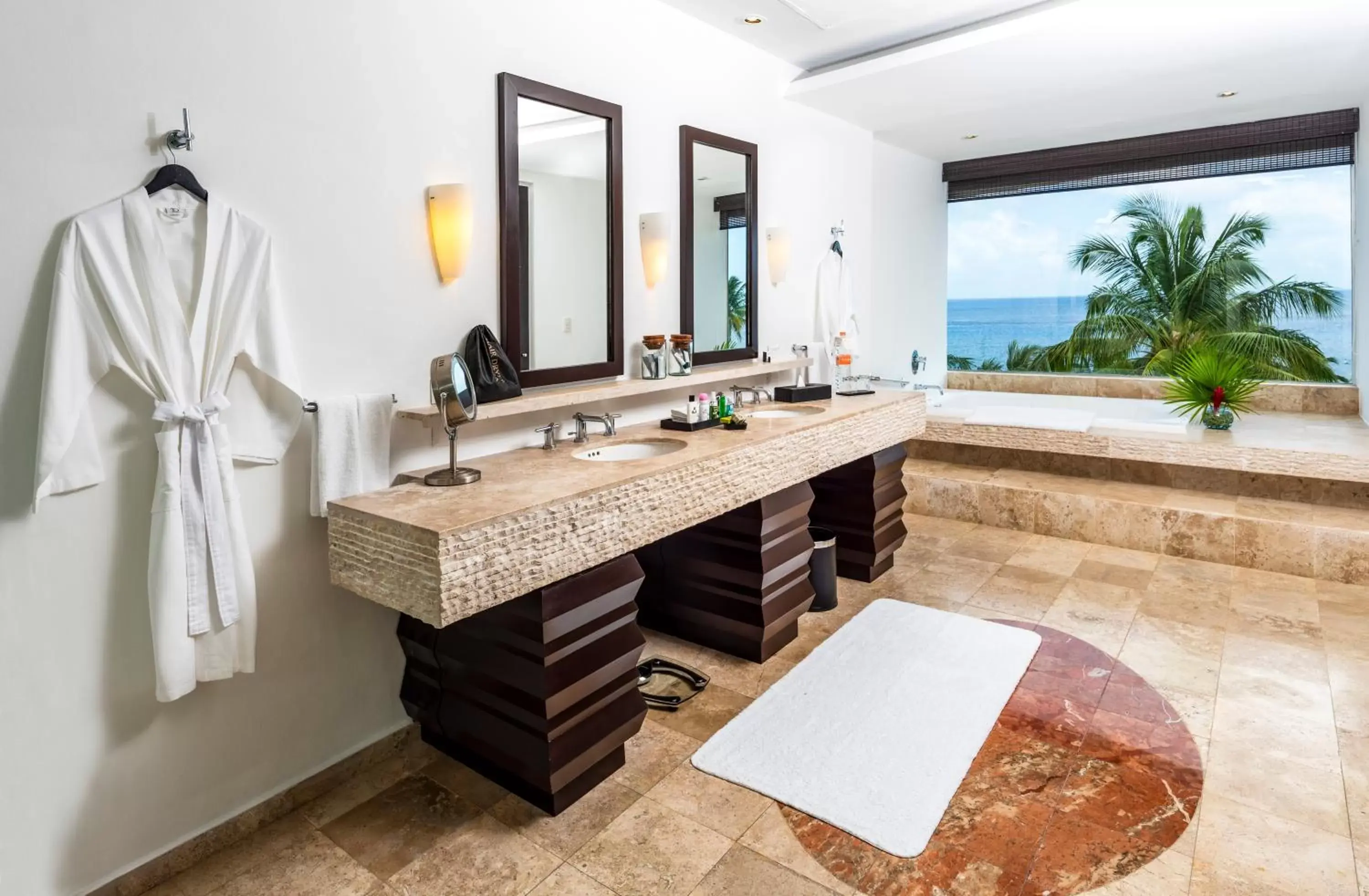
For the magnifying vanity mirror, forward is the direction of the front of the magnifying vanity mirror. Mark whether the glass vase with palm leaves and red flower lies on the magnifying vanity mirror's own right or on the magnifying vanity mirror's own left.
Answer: on the magnifying vanity mirror's own left

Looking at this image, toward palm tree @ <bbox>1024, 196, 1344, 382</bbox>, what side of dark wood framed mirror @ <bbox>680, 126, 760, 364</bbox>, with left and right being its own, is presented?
left

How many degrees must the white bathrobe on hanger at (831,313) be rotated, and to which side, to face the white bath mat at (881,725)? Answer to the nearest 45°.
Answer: approximately 45° to its right

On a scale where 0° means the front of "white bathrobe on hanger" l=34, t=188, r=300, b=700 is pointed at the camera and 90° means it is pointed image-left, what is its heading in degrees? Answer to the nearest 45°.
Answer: approximately 315°

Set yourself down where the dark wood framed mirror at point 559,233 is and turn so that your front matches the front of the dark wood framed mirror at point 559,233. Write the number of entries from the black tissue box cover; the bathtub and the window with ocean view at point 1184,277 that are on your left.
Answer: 3

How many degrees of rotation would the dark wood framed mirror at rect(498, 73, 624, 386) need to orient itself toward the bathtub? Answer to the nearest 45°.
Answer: approximately 90° to its left
